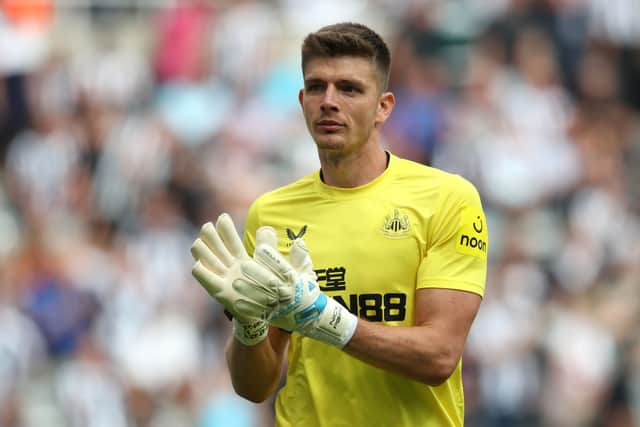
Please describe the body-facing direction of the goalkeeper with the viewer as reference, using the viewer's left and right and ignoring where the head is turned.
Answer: facing the viewer and to the left of the viewer
